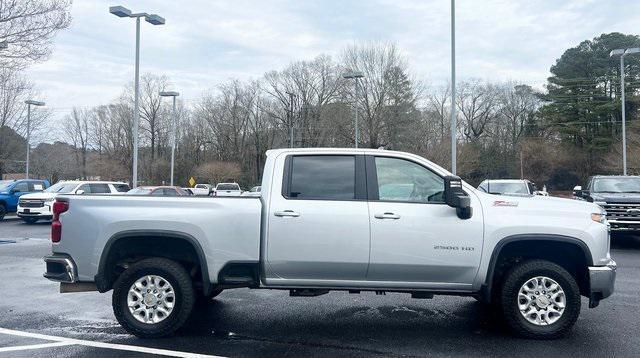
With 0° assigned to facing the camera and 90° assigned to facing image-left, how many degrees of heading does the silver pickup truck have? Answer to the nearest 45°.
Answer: approximately 270°

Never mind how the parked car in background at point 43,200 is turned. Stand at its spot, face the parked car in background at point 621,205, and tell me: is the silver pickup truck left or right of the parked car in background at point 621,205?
right

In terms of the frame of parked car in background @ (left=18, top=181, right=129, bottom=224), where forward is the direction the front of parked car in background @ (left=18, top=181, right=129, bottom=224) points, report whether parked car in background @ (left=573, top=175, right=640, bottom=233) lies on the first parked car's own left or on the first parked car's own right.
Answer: on the first parked car's own left

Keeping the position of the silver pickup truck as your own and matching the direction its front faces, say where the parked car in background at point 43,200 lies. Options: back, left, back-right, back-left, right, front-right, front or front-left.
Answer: back-left

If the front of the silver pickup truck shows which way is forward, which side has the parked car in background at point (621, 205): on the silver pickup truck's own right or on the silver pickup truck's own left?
on the silver pickup truck's own left

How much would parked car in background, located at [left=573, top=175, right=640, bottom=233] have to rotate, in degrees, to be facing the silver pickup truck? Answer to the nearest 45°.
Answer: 0° — it already faces it

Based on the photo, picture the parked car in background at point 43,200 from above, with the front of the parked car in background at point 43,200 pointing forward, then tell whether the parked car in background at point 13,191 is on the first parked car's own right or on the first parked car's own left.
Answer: on the first parked car's own right

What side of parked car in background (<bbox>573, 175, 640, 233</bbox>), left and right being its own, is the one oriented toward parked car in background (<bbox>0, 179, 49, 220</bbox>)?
right

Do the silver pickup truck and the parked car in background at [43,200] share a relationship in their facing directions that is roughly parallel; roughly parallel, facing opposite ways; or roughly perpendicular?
roughly perpendicular

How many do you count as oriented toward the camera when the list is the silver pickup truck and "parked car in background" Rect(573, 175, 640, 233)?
1

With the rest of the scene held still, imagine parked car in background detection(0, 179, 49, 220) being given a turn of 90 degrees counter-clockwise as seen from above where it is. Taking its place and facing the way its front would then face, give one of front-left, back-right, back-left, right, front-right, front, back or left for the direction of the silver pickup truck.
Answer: front-right
